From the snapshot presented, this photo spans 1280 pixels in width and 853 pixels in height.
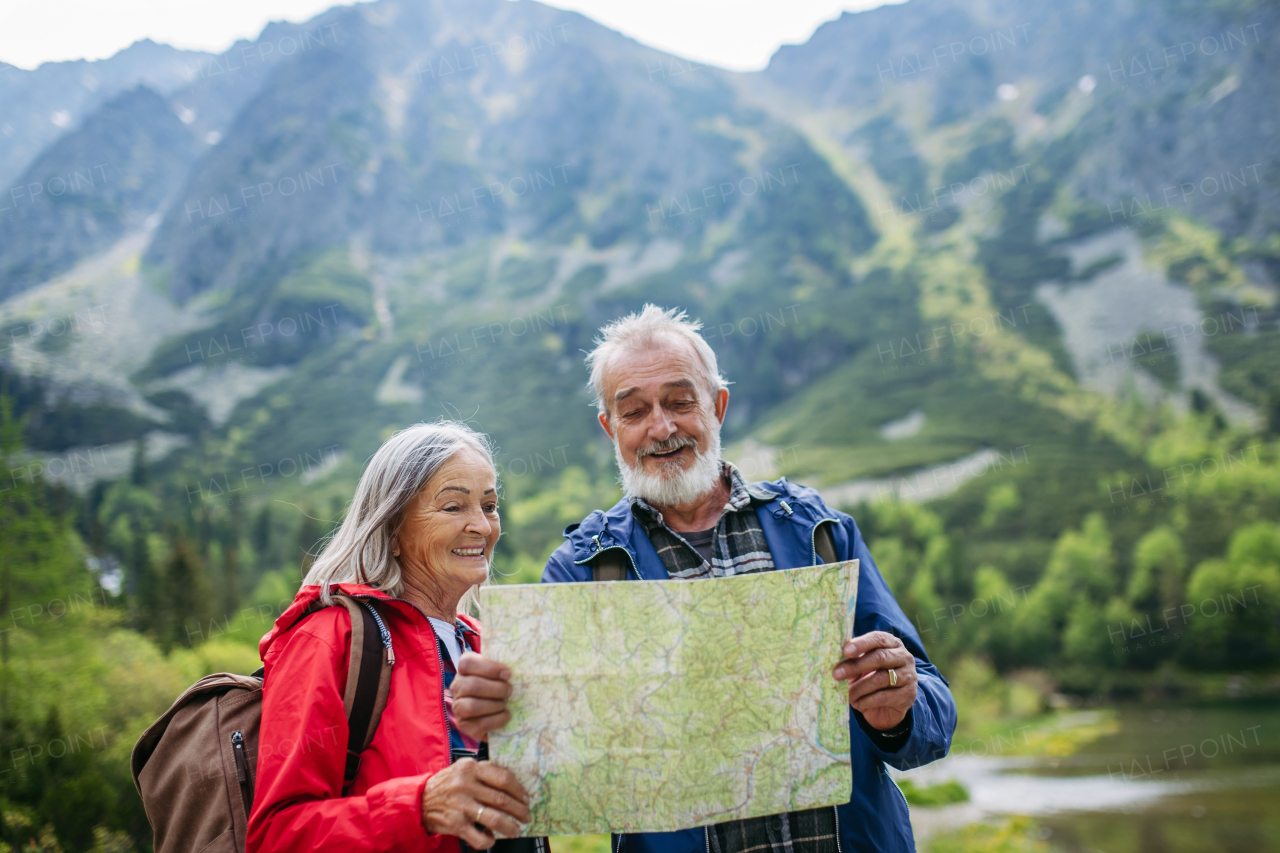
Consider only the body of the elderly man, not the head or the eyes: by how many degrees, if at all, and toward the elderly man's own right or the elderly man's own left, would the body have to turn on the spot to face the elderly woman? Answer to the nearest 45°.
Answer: approximately 45° to the elderly man's own right

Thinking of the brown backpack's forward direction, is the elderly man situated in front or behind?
behind

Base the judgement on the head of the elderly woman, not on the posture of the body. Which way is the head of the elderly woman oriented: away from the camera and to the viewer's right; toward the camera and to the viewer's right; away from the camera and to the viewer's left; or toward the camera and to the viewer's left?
toward the camera and to the viewer's right

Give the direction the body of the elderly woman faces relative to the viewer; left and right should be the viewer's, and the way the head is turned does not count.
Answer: facing the viewer and to the right of the viewer

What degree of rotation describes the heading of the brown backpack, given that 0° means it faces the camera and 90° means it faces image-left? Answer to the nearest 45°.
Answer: approximately 90°

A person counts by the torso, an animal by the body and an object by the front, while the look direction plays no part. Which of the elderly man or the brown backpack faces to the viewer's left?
the brown backpack

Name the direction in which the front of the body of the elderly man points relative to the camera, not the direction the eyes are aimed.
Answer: toward the camera
